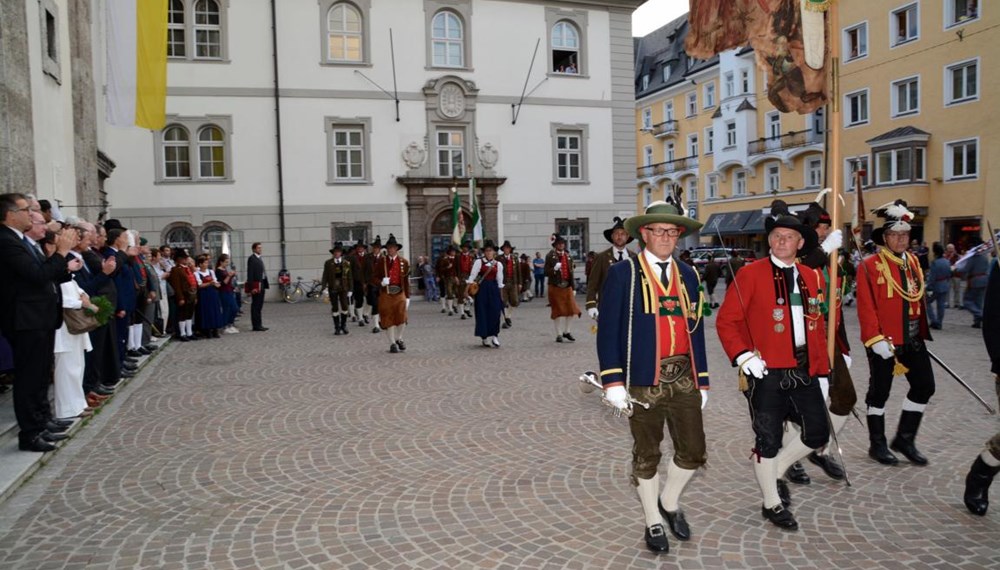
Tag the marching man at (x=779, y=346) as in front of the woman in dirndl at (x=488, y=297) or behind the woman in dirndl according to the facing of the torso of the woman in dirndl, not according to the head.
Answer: in front

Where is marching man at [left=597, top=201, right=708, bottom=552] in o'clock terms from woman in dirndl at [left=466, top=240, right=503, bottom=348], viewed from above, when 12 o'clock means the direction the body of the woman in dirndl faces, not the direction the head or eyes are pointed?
The marching man is roughly at 12 o'clock from the woman in dirndl.

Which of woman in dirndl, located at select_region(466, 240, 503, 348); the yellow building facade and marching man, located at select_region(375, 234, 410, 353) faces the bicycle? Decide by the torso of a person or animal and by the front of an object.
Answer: the yellow building facade

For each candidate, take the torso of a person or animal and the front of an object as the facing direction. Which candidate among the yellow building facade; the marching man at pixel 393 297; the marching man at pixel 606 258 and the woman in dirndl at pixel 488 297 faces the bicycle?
the yellow building facade

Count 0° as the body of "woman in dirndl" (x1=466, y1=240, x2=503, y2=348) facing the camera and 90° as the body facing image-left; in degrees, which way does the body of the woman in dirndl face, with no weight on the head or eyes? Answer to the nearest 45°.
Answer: approximately 0°

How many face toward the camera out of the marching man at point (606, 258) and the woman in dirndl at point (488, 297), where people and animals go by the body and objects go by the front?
2

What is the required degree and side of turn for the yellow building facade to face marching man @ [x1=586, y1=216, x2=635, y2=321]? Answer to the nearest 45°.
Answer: approximately 45° to its left

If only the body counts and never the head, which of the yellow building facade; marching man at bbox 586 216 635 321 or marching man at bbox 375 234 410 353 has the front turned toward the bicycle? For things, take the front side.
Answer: the yellow building facade

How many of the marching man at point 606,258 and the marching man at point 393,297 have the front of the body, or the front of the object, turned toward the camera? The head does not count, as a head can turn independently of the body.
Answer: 2

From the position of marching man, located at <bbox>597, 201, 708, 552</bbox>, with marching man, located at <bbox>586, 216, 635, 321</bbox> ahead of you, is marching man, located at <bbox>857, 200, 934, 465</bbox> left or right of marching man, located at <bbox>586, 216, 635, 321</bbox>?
right

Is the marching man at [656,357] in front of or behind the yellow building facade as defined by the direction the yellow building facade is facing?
in front

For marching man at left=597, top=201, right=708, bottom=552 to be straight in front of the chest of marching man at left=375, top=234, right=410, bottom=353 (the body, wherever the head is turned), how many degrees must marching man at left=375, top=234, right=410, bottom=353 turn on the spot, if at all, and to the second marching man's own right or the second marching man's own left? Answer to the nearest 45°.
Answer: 0° — they already face them
